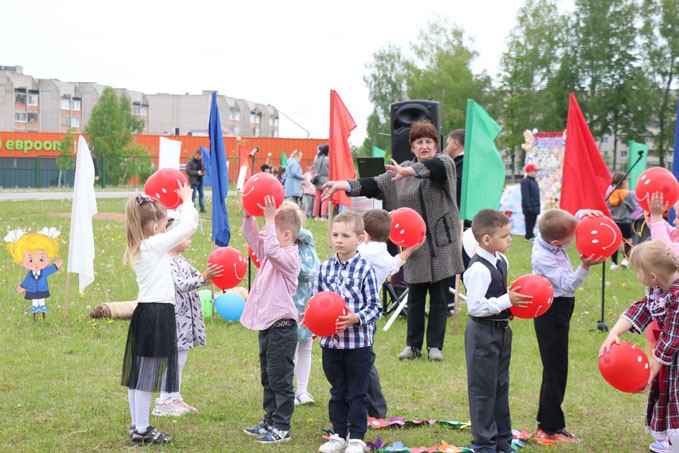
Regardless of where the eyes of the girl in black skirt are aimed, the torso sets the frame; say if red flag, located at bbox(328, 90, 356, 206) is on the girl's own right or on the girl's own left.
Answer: on the girl's own left

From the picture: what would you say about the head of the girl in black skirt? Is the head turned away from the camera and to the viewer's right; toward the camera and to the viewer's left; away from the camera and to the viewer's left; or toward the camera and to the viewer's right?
away from the camera and to the viewer's right

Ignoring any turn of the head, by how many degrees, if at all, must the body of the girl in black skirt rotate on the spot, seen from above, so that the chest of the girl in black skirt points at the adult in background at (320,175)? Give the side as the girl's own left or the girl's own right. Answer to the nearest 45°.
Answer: approximately 90° to the girl's own left

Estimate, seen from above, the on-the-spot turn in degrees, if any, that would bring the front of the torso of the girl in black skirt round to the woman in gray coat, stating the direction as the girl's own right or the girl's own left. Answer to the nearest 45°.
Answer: approximately 45° to the girl's own left

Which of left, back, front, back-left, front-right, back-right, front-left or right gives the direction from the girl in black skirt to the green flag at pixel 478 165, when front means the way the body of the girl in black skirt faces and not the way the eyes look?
front-left

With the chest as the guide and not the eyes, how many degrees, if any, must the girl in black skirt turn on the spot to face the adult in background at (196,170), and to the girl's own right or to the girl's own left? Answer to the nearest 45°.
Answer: approximately 90° to the girl's own left

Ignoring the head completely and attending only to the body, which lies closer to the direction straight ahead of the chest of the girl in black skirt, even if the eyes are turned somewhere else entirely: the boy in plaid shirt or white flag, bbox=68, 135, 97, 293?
the boy in plaid shirt

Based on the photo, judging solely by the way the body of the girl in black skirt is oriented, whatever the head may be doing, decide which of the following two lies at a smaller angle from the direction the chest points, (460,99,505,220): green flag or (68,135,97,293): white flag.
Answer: the green flag

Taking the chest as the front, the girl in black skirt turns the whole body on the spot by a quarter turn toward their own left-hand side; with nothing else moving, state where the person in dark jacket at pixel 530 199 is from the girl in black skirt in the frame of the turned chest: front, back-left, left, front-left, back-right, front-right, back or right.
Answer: front-right

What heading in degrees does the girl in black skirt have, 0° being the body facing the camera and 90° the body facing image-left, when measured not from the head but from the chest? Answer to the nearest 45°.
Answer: approximately 270°
